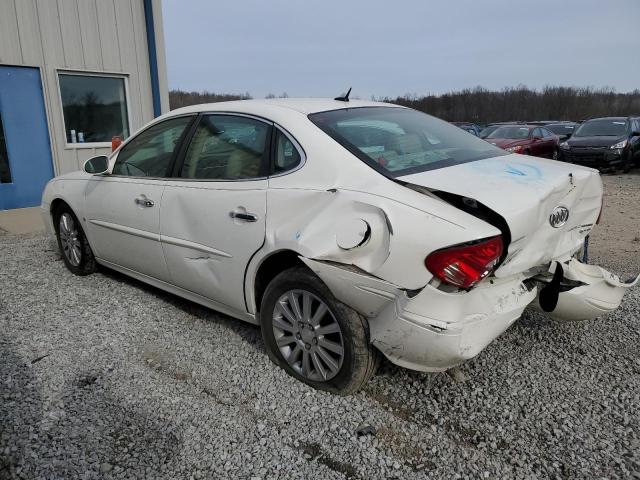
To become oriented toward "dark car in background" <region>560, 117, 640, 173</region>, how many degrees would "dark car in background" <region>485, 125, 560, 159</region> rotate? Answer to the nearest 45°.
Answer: approximately 135° to its left

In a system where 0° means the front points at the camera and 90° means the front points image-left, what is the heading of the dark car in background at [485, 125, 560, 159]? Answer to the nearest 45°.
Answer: approximately 45°

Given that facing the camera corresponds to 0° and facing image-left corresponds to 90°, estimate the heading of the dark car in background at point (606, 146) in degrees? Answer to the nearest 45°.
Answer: approximately 45°

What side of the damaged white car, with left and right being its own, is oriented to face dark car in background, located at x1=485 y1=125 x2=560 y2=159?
right

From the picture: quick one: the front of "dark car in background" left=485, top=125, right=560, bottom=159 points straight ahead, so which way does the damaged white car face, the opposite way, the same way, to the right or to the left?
to the right

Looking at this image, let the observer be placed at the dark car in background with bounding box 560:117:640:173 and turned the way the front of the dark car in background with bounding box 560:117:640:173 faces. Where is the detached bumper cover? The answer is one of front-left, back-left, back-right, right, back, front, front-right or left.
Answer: front-left

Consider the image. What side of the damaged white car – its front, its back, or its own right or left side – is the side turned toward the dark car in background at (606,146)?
right

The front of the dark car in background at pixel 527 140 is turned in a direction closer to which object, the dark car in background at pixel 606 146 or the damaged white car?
the damaged white car

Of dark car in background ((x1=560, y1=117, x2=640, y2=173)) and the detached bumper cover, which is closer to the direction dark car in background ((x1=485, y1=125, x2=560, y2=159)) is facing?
the detached bumper cover

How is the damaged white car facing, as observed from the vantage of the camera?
facing away from the viewer and to the left of the viewer
